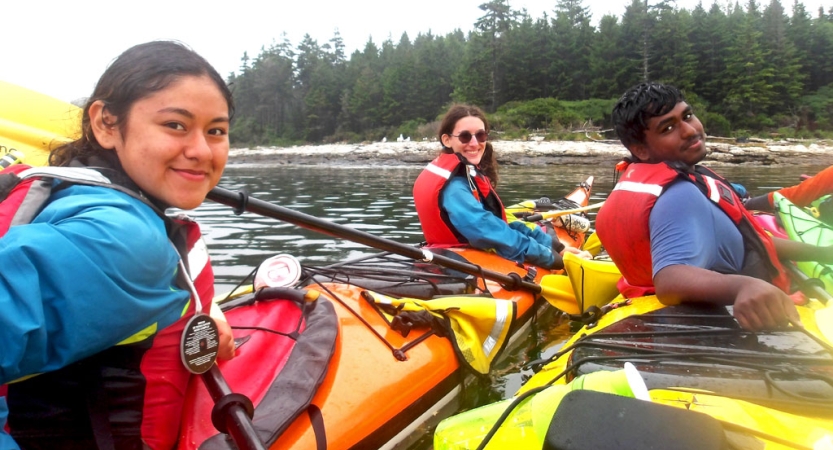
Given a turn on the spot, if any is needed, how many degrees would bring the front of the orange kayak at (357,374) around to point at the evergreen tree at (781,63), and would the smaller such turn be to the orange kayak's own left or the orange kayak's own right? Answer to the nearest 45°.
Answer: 0° — it already faces it

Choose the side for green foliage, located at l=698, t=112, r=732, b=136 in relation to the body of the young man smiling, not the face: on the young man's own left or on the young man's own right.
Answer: on the young man's own left

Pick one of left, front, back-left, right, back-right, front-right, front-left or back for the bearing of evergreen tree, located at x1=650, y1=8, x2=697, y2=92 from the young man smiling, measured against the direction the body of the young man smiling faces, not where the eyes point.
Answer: left

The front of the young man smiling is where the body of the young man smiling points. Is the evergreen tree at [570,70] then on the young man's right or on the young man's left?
on the young man's left

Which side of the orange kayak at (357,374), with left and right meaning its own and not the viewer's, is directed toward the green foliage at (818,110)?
front

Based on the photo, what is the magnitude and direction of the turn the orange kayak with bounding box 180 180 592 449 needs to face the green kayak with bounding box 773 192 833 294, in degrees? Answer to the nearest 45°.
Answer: approximately 45° to its right

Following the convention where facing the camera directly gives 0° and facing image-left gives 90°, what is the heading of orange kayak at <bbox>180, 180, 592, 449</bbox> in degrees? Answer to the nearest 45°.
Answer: approximately 225°

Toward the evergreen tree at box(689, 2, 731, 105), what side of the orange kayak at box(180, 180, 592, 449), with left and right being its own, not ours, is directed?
front

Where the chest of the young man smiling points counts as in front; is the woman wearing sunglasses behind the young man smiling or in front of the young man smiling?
behind

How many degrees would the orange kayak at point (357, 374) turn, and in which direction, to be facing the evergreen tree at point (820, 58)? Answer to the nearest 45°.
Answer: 0° — it already faces it
